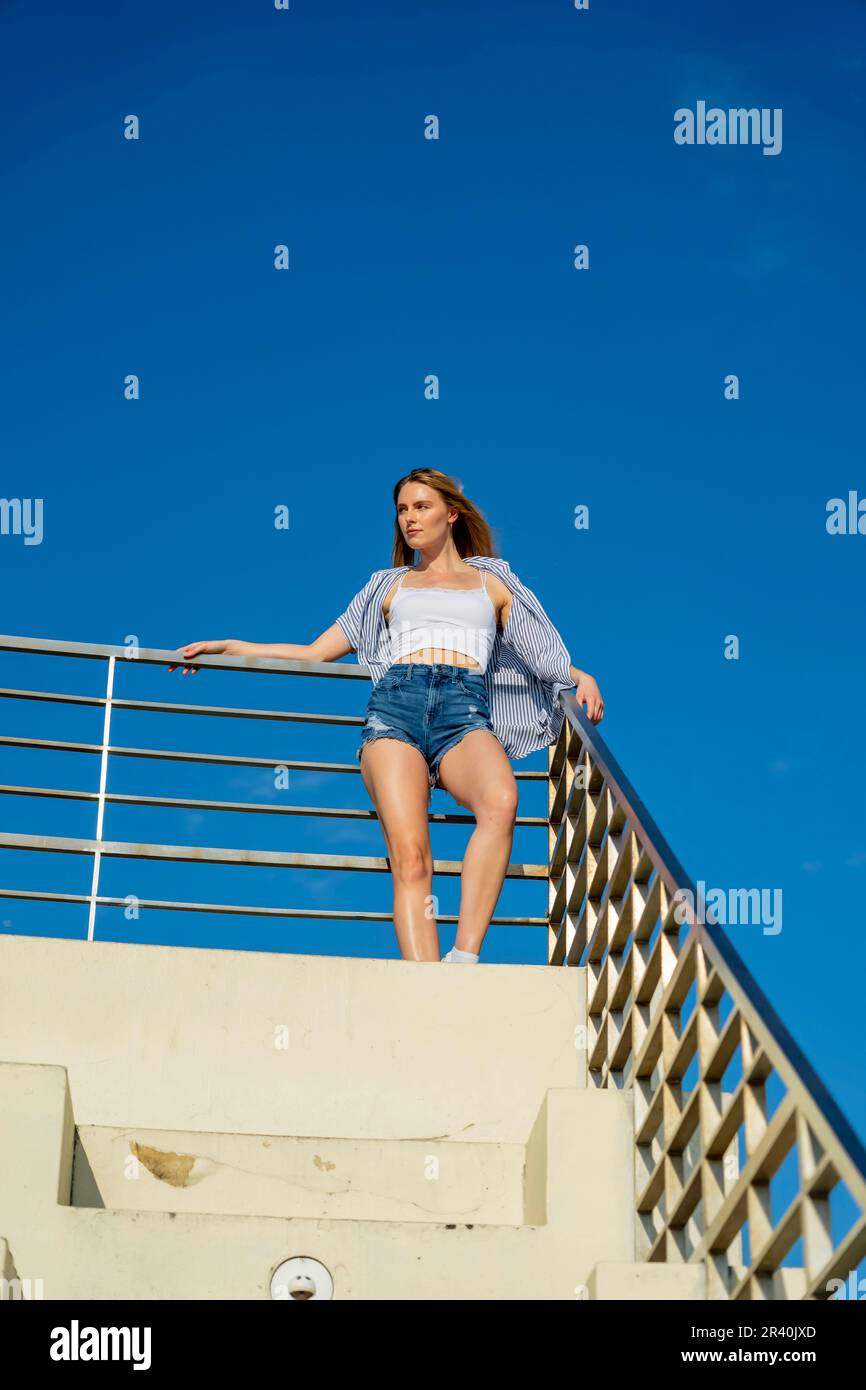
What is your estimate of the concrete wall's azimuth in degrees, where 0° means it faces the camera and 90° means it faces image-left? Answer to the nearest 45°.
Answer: approximately 0°

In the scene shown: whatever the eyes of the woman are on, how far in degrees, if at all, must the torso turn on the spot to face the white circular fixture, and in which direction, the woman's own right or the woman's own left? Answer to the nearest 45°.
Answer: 0° — they already face it

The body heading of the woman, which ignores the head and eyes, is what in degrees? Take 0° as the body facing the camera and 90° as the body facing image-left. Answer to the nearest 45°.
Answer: approximately 0°
